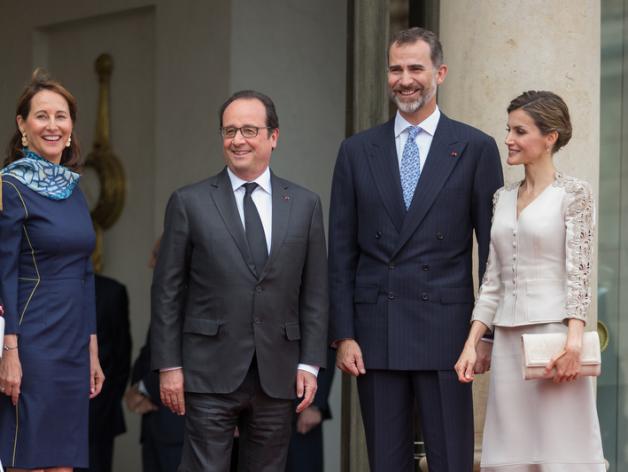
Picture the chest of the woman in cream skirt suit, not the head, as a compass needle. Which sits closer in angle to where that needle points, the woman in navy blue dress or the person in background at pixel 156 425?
the woman in navy blue dress

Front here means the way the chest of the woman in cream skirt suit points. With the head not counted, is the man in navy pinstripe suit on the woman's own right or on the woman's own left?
on the woman's own right

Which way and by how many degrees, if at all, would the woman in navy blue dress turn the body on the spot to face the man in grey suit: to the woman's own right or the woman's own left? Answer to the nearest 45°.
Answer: approximately 45° to the woman's own left

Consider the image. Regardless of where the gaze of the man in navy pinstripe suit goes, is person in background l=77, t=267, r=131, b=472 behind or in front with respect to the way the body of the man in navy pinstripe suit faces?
behind

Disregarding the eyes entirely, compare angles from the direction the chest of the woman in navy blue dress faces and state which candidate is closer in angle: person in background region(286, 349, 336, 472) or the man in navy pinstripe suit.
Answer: the man in navy pinstripe suit

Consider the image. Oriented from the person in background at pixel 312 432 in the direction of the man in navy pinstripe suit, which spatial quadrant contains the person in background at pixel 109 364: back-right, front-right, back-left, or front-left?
back-right

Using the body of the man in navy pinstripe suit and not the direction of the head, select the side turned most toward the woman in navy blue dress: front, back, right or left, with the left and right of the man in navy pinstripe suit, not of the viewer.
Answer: right

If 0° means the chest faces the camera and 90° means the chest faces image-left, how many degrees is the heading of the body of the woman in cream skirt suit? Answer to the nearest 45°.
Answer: approximately 45°

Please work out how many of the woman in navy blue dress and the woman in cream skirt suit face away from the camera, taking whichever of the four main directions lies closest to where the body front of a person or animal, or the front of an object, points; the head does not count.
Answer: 0

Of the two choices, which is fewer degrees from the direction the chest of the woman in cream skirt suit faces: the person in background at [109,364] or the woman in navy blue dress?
the woman in navy blue dress

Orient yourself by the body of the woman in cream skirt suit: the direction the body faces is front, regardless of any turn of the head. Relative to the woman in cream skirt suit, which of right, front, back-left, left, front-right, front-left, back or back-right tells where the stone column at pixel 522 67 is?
back-right

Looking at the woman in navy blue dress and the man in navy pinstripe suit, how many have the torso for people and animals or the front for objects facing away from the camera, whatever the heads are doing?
0

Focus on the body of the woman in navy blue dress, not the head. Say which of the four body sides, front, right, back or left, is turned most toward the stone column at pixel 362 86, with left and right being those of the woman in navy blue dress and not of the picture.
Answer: left

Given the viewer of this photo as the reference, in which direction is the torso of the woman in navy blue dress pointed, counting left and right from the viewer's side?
facing the viewer and to the right of the viewer

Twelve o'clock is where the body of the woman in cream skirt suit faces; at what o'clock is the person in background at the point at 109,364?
The person in background is roughly at 3 o'clock from the woman in cream skirt suit.
